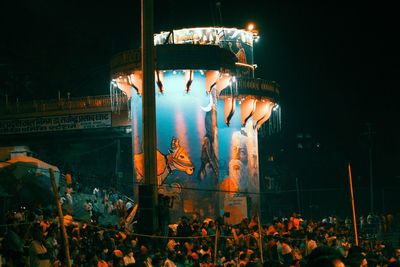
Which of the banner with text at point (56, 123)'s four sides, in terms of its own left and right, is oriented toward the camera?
front

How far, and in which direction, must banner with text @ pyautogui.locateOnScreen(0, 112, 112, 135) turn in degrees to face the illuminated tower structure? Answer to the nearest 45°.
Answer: approximately 45° to its left

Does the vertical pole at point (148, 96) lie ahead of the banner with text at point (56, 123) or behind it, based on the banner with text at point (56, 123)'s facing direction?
ahead

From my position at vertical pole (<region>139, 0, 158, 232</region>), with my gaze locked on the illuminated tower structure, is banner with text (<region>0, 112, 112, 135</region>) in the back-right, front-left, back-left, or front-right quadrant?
front-left
